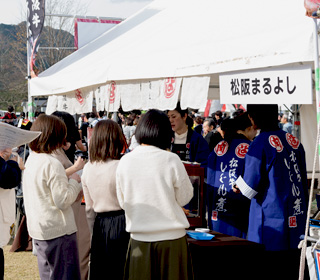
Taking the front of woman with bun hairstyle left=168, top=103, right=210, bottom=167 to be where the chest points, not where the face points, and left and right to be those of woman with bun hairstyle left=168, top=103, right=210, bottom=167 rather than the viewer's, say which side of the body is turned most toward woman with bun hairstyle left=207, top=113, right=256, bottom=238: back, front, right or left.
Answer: left

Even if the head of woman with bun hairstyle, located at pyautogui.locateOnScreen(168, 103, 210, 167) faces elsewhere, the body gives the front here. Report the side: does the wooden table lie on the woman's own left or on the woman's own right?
on the woman's own left

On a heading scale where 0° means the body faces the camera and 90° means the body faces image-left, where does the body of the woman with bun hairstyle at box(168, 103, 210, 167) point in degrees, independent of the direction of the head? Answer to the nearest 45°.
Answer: approximately 45°

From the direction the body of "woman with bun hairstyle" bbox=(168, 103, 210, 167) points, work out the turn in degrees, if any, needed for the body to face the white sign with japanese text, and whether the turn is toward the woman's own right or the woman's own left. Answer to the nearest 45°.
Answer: approximately 45° to the woman's own left
